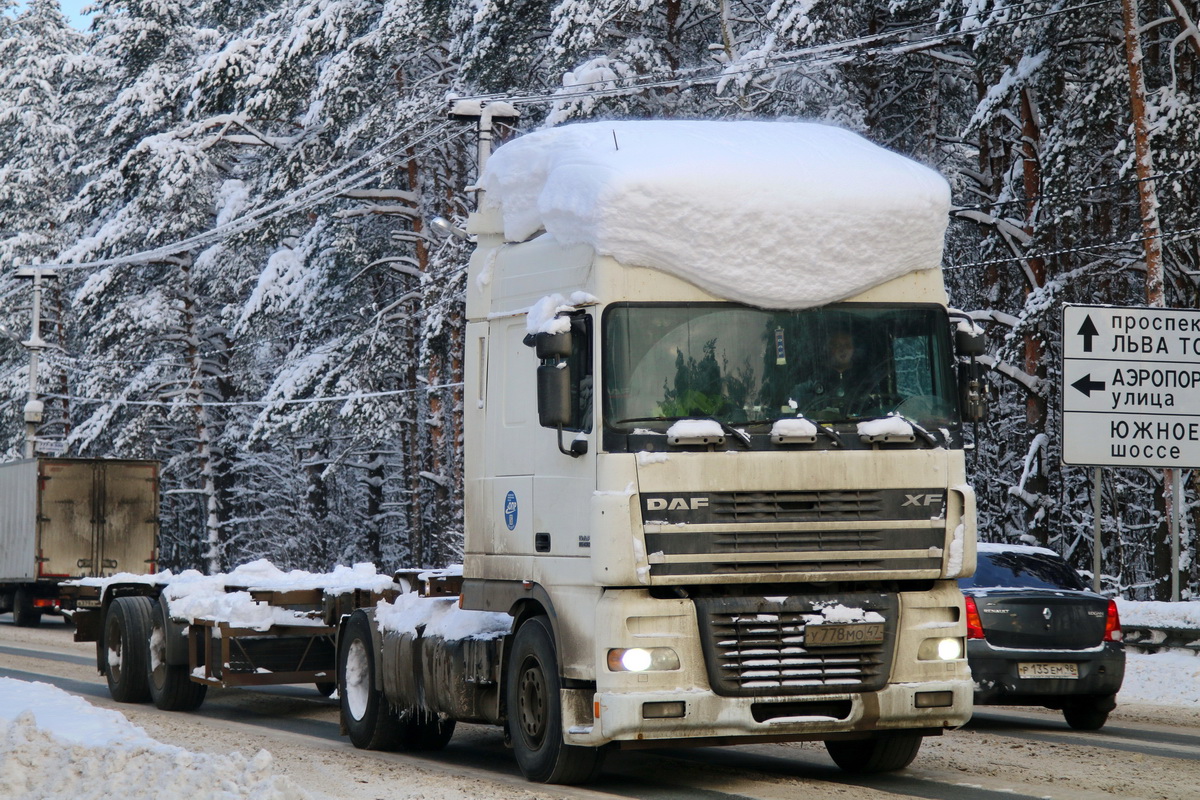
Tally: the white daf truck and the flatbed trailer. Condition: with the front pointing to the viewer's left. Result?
0

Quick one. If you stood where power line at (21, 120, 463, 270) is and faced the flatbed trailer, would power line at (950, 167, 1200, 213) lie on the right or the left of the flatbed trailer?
left

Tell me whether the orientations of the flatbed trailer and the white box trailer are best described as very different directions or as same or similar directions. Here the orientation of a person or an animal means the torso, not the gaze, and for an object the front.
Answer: very different directions

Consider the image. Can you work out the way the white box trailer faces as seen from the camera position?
facing away from the viewer and to the left of the viewer

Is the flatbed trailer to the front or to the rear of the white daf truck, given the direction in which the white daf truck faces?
to the rear

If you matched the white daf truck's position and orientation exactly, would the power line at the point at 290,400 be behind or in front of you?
behind

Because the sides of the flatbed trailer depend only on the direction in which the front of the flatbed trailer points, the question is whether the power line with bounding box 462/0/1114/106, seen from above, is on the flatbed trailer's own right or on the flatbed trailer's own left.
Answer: on the flatbed trailer's own left

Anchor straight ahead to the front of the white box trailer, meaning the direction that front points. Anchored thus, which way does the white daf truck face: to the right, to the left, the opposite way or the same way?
the opposite way

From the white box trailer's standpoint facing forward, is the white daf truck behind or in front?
behind

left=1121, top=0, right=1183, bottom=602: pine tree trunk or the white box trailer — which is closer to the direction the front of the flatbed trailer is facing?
the pine tree trunk

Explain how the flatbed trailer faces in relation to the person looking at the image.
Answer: facing the viewer and to the right of the viewer
